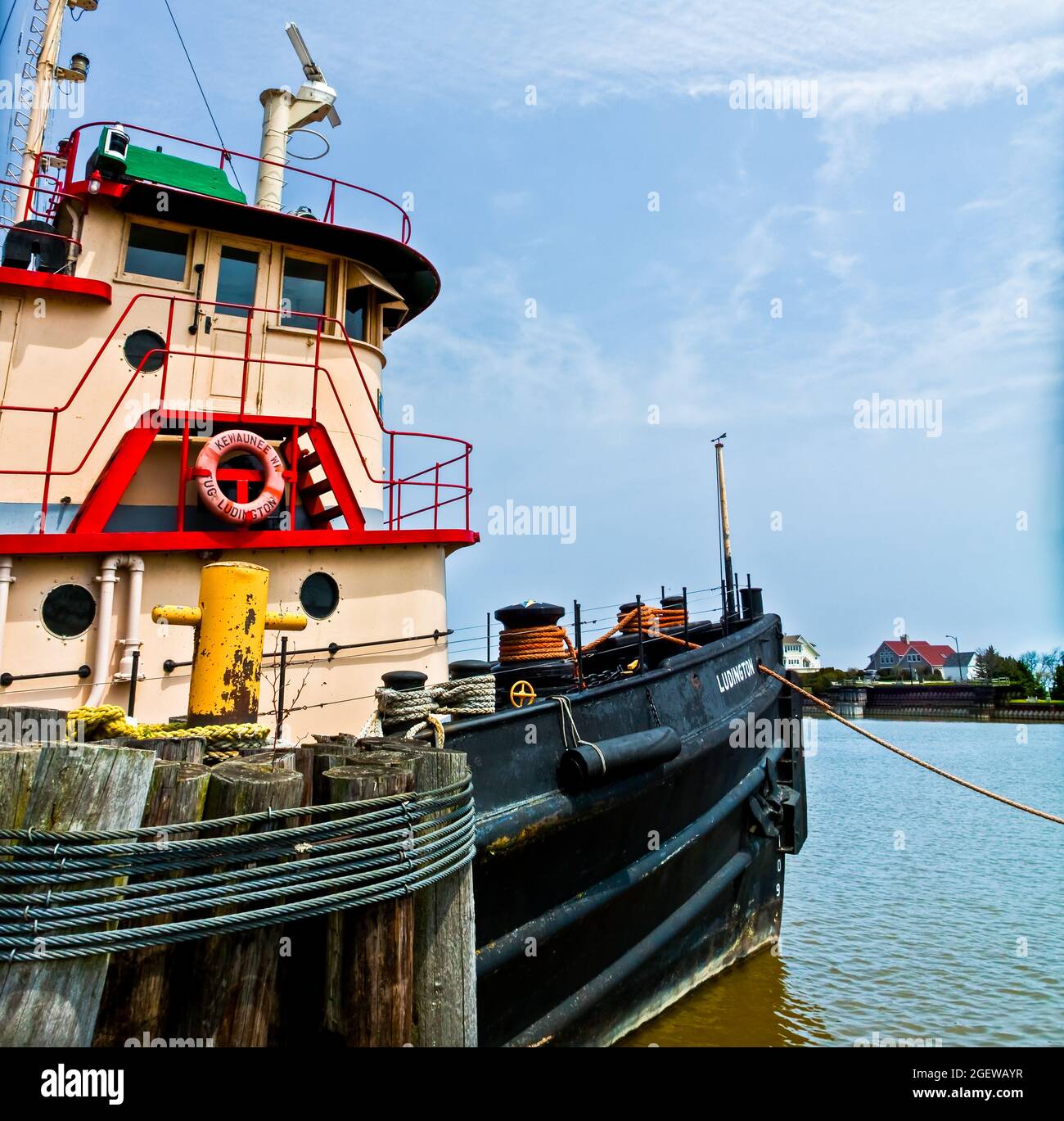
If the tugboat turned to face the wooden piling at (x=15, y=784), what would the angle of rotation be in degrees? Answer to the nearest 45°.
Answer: approximately 135° to its right

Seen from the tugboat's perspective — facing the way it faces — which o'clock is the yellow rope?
The yellow rope is roughly at 5 o'clock from the tugboat.

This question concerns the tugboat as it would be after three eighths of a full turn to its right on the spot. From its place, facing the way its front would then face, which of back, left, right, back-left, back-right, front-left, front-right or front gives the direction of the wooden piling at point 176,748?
front

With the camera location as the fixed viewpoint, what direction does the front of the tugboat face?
facing away from the viewer and to the right of the viewer

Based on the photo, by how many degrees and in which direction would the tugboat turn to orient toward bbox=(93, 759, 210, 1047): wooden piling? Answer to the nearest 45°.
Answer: approximately 135° to its right
